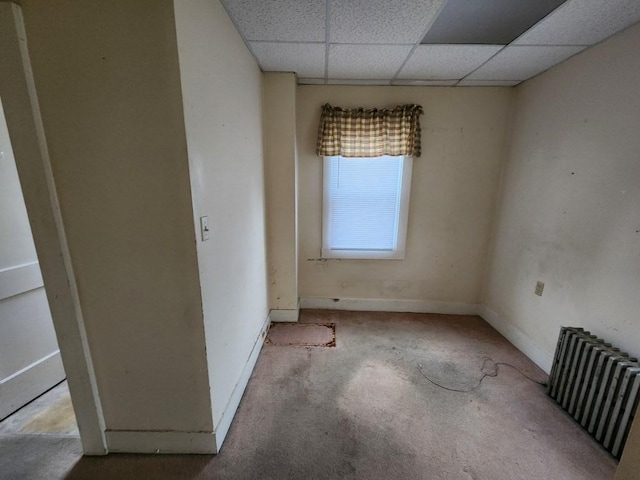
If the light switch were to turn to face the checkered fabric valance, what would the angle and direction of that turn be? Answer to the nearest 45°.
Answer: approximately 90° to its left

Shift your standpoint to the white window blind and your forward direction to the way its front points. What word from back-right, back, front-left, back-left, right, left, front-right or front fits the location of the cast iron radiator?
front-left

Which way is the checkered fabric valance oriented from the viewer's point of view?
toward the camera

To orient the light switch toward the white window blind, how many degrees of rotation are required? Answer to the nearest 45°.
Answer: approximately 90° to its left

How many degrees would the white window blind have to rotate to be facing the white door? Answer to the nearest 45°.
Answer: approximately 45° to its right

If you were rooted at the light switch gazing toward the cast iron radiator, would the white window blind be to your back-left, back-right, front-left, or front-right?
front-left

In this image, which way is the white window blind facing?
toward the camera

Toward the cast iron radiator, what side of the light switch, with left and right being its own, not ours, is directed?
front

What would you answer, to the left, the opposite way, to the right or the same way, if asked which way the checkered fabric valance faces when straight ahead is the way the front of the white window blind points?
the same way

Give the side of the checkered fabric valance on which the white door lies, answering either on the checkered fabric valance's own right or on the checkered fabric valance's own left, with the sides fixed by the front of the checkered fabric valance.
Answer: on the checkered fabric valance's own right

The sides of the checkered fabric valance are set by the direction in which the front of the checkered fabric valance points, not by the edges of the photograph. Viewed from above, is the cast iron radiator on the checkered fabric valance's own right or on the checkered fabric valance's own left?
on the checkered fabric valance's own left

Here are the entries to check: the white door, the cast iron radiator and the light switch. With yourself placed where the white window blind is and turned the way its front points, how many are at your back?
0

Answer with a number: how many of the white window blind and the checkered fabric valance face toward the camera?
2

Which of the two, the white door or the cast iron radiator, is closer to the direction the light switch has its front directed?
the cast iron radiator

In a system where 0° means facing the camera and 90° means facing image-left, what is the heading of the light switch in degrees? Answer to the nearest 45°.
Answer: approximately 315°

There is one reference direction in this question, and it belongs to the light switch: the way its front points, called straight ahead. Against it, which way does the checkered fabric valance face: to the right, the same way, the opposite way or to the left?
to the right

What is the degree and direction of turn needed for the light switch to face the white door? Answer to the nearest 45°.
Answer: approximately 180°

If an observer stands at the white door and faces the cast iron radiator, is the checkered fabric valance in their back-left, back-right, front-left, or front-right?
front-left
